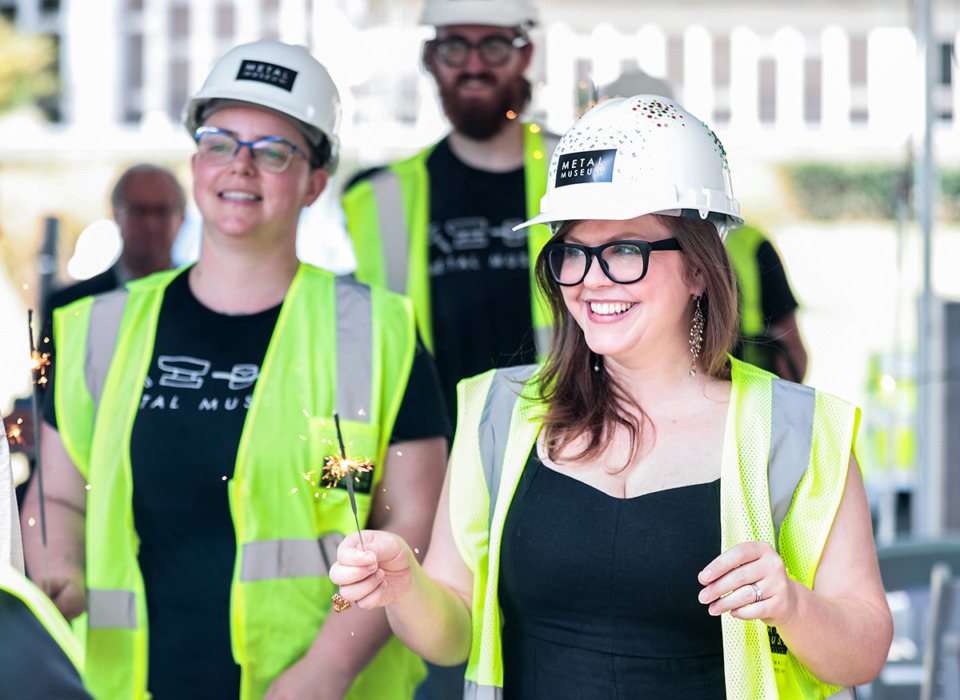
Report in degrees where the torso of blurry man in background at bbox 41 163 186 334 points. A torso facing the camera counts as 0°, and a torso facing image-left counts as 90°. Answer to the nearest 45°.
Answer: approximately 0°

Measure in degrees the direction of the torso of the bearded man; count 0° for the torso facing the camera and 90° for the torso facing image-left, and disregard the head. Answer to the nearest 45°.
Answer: approximately 0°

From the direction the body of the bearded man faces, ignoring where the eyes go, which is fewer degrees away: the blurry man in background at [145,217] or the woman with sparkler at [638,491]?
the woman with sparkler

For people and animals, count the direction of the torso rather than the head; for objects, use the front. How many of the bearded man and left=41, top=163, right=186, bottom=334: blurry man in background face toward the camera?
2

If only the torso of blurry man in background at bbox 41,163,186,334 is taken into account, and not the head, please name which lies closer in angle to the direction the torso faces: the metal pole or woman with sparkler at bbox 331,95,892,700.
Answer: the woman with sparkler

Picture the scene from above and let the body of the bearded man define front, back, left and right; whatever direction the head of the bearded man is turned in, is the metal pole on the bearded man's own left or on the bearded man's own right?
on the bearded man's own left
